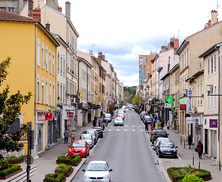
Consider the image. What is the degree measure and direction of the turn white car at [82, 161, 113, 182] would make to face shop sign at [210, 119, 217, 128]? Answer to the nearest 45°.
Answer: approximately 135° to its left

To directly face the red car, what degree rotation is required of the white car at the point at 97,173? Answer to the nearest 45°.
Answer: approximately 180°
